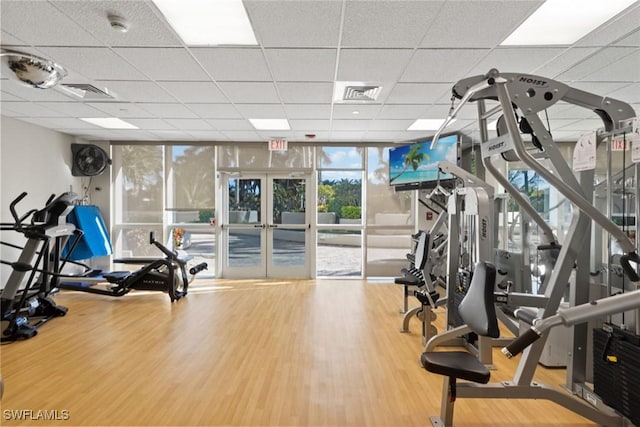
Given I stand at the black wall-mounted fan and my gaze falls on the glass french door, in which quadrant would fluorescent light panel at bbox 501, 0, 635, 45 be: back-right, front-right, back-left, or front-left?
front-right

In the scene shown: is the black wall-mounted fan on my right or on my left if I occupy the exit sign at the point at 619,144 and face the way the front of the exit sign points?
on my right

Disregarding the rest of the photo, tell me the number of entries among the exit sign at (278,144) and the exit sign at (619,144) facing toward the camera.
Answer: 2

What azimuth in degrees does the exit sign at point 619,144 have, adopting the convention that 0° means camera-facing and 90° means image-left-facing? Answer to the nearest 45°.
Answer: approximately 0°

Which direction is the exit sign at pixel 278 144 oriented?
toward the camera

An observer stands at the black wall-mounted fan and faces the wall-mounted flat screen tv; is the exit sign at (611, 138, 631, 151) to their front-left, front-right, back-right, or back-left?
front-right

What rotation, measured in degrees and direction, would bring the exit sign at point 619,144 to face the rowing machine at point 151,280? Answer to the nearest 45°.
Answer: approximately 90° to its right

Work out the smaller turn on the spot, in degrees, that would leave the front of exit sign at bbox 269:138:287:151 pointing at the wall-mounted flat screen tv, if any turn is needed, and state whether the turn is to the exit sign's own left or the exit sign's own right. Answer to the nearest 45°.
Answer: approximately 90° to the exit sign's own left

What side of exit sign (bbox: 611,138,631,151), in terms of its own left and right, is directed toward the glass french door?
right

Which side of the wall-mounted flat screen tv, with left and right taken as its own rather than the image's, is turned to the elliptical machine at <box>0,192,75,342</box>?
front

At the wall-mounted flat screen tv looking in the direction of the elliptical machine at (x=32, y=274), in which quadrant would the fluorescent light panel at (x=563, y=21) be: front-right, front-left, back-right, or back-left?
front-left

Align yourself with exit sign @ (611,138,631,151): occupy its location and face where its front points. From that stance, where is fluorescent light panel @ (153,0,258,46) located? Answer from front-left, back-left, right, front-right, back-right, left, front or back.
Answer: front-right
